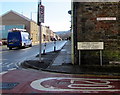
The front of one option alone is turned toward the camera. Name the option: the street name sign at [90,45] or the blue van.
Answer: the street name sign

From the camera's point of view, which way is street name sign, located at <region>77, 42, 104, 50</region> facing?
toward the camera

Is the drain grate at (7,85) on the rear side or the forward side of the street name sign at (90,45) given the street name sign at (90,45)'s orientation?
on the forward side

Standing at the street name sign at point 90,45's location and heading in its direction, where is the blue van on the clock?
The blue van is roughly at 5 o'clock from the street name sign.
